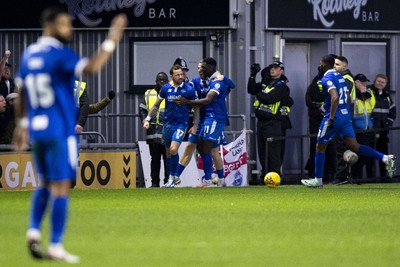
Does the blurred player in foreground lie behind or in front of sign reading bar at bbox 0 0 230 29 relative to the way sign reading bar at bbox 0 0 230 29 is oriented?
in front

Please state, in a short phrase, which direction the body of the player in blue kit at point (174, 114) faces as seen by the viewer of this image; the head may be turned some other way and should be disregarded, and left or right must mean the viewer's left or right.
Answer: facing the viewer

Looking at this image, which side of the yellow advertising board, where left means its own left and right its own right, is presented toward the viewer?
front

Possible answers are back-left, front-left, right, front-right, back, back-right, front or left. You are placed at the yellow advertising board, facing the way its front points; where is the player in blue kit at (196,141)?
left

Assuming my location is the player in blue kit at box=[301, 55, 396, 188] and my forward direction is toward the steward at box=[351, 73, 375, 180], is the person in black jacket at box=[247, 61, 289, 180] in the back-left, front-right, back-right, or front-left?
front-left

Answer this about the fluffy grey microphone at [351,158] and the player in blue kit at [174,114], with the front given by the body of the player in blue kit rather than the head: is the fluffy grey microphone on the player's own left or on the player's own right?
on the player's own left

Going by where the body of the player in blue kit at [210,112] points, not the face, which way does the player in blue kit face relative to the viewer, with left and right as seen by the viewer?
facing to the left of the viewer

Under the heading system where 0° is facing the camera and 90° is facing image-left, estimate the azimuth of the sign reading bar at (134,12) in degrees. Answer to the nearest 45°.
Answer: approximately 0°

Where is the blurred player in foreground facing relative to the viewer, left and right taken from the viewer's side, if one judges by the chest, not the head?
facing away from the viewer and to the right of the viewer

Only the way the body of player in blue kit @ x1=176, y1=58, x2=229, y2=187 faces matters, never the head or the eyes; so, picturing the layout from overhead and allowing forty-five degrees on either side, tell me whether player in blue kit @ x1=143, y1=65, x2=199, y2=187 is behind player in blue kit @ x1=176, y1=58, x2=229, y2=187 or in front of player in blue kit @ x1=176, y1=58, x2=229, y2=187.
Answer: in front

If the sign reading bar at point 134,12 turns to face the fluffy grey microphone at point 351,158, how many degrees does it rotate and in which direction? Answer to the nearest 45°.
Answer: approximately 45° to its left

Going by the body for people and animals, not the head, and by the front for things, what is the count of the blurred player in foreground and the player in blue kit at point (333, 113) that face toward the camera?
0

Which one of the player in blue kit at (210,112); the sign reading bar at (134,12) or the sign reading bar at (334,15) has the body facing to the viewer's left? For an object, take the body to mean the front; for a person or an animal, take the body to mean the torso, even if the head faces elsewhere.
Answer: the player in blue kit

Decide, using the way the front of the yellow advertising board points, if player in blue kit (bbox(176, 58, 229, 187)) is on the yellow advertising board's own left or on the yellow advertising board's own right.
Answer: on the yellow advertising board's own left
